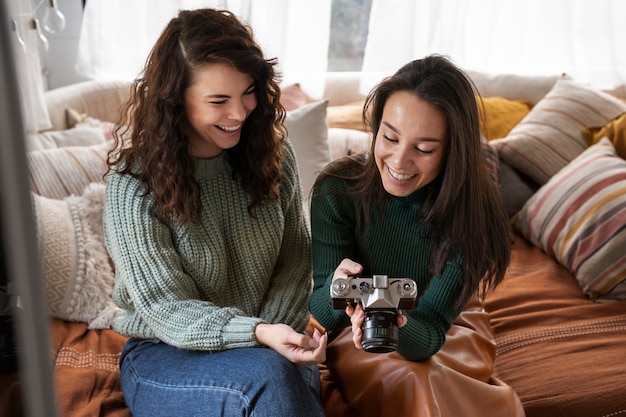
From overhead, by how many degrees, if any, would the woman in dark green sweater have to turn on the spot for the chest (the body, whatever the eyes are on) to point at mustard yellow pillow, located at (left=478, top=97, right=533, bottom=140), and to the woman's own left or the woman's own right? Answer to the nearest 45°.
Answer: approximately 180°

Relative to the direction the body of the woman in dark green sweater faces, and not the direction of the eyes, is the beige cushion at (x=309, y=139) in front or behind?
behind

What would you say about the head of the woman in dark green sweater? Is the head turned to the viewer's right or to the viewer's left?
to the viewer's left

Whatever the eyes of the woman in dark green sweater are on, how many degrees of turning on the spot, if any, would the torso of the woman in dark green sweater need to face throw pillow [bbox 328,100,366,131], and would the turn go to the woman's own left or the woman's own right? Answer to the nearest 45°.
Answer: approximately 180°

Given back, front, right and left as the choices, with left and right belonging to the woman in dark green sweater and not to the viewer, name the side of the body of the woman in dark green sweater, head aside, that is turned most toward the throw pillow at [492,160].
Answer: back

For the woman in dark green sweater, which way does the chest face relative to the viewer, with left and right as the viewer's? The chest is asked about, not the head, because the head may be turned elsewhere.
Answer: facing the viewer

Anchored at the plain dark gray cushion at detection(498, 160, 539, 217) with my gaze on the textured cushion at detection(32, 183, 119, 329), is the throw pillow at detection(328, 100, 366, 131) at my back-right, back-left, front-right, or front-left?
front-right

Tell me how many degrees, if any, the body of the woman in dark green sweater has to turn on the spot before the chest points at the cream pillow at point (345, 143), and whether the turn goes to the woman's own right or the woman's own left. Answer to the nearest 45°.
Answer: approximately 180°

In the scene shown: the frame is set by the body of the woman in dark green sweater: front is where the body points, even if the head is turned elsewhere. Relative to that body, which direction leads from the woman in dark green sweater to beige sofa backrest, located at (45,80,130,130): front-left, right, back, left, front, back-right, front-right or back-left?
back-right

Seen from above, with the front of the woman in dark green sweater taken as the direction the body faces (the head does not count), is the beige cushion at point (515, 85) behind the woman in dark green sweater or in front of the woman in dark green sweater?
behind

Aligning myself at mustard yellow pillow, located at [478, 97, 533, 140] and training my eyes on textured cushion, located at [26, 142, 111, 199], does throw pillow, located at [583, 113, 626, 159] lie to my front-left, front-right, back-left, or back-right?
back-left
